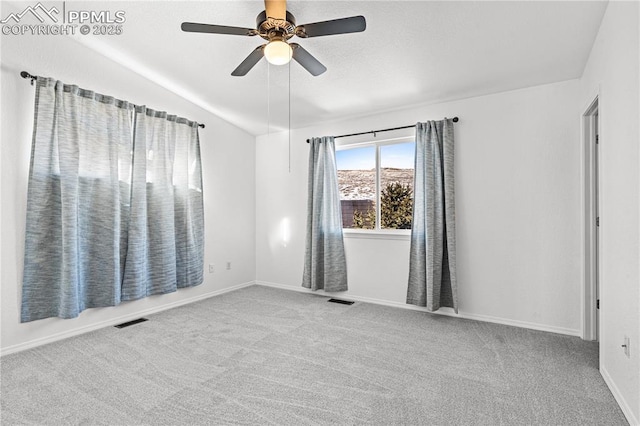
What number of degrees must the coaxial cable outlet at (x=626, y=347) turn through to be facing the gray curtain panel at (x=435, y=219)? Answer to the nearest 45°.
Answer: approximately 45° to its right

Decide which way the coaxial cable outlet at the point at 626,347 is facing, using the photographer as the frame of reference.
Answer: facing to the left of the viewer

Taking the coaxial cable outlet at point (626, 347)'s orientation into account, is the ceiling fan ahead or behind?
ahead

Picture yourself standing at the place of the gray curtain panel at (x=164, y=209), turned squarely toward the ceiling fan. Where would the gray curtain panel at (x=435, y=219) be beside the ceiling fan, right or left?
left

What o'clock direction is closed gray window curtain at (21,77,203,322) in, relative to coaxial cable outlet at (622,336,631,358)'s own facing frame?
The closed gray window curtain is roughly at 11 o'clock from the coaxial cable outlet.

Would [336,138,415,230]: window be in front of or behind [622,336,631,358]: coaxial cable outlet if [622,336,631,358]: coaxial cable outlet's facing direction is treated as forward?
in front
